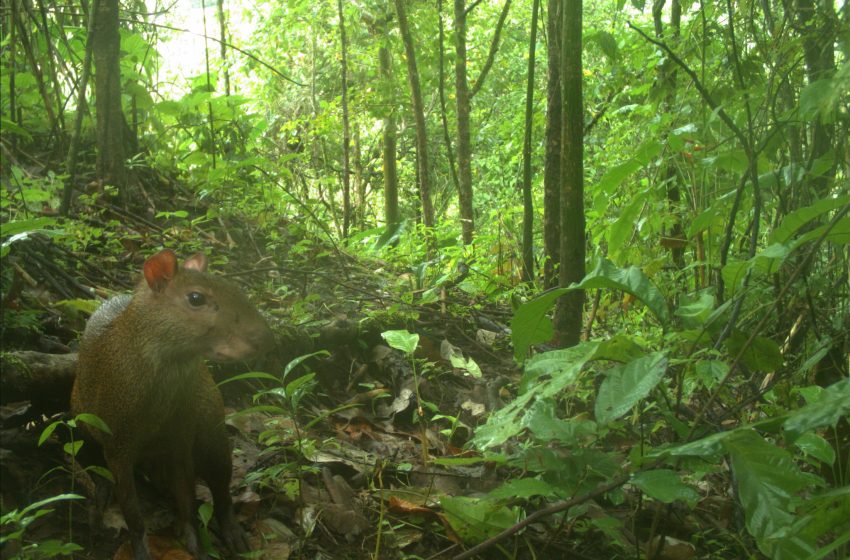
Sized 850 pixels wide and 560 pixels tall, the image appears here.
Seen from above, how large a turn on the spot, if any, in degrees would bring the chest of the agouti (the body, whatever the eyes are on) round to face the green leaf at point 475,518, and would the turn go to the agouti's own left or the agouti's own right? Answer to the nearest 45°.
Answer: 0° — it already faces it

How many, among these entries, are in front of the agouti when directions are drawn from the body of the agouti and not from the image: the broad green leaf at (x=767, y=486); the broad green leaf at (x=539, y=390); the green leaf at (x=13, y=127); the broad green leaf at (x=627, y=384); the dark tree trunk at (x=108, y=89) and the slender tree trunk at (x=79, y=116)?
3

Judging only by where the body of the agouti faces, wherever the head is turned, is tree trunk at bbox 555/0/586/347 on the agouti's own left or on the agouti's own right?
on the agouti's own left

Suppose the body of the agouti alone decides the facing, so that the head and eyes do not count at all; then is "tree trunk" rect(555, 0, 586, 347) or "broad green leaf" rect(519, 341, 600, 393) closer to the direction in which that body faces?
the broad green leaf

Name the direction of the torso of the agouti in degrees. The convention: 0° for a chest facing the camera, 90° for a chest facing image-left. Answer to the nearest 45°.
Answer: approximately 315°

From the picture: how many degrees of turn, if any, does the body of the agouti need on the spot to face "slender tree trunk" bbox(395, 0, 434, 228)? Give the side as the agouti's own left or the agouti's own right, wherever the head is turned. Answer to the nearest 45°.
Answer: approximately 90° to the agouti's own left

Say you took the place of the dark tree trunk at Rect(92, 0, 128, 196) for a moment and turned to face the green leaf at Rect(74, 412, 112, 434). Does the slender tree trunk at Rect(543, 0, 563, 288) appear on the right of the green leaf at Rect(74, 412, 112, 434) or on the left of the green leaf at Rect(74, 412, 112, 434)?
left

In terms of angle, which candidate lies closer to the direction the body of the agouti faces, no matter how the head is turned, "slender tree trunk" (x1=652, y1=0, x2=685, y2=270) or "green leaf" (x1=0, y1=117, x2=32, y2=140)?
the slender tree trunk

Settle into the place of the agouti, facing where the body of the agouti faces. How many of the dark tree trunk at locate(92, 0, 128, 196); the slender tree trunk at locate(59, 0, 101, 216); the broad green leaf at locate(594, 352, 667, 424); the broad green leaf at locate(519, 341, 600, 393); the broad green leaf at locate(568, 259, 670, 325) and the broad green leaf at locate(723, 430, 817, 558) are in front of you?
4

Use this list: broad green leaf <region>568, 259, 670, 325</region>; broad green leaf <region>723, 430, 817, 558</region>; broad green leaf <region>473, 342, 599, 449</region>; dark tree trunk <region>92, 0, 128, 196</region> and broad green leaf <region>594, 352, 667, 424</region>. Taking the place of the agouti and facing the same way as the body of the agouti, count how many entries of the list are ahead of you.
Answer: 4
